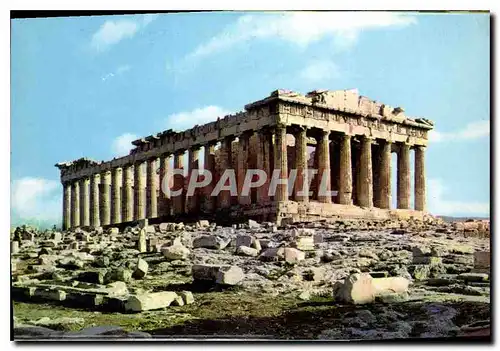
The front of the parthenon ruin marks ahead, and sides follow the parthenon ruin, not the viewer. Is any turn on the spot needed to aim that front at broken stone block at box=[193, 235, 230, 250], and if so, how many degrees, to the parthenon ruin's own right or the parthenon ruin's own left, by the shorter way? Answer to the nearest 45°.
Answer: approximately 45° to the parthenon ruin's own right

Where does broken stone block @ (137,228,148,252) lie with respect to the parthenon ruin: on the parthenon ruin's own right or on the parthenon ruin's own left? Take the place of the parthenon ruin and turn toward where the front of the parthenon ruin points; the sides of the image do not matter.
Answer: on the parthenon ruin's own right

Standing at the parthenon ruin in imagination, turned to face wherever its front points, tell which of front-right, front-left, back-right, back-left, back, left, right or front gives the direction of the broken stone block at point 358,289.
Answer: front-right

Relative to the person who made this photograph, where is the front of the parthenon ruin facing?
facing the viewer and to the right of the viewer

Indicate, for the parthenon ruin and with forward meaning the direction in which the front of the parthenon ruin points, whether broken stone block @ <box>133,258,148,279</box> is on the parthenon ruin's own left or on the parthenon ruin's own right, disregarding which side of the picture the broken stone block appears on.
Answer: on the parthenon ruin's own right

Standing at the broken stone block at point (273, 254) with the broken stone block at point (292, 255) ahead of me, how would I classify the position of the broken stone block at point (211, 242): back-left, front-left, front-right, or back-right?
back-left

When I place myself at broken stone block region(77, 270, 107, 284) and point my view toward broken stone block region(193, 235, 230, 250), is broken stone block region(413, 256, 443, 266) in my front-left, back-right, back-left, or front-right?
front-right

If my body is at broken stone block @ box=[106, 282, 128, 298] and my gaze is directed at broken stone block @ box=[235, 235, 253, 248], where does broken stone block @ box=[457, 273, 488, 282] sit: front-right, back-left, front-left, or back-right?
front-right

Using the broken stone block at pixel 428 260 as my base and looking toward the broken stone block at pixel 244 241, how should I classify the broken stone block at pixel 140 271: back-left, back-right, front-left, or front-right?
front-left

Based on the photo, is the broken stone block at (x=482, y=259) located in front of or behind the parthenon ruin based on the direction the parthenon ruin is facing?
in front

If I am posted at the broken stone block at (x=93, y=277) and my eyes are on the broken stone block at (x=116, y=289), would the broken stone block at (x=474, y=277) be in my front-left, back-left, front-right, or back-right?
front-left

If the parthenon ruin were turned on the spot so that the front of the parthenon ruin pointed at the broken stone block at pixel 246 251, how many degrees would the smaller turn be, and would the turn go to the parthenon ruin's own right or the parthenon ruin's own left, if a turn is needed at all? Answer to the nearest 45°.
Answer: approximately 45° to the parthenon ruin's own right
